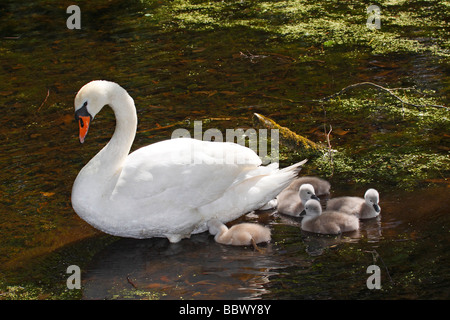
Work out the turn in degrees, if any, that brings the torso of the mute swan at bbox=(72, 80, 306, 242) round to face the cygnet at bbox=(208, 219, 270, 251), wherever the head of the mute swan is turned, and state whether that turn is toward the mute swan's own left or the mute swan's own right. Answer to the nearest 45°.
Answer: approximately 180°

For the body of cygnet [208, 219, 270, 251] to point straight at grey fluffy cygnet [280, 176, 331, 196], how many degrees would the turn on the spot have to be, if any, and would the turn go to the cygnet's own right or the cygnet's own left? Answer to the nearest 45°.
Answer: approximately 135° to the cygnet's own right

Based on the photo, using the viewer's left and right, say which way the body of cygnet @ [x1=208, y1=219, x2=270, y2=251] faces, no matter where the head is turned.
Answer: facing to the left of the viewer

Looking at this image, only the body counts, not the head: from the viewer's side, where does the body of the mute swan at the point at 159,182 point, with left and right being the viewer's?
facing to the left of the viewer

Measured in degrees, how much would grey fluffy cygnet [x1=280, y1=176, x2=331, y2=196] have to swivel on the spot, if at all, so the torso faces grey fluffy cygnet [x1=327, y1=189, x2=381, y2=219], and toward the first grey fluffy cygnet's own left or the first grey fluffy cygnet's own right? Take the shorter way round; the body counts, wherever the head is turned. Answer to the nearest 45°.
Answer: approximately 135° to the first grey fluffy cygnet's own left

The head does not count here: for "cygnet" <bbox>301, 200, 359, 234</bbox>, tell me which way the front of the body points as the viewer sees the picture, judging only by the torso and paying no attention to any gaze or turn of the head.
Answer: to the viewer's left

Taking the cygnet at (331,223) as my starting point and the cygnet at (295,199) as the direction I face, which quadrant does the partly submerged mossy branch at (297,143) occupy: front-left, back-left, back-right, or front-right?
front-right

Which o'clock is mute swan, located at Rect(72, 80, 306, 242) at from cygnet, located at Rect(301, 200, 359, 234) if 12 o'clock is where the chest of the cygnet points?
The mute swan is roughly at 12 o'clock from the cygnet.

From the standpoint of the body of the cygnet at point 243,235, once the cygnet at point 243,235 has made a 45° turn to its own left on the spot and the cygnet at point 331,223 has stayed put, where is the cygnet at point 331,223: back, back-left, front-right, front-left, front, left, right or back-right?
back-left

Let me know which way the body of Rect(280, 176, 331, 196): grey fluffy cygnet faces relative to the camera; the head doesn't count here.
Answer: to the viewer's left
